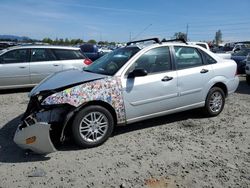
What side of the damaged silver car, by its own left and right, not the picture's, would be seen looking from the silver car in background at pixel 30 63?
right

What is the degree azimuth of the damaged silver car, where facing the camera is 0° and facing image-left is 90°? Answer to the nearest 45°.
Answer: approximately 45°
